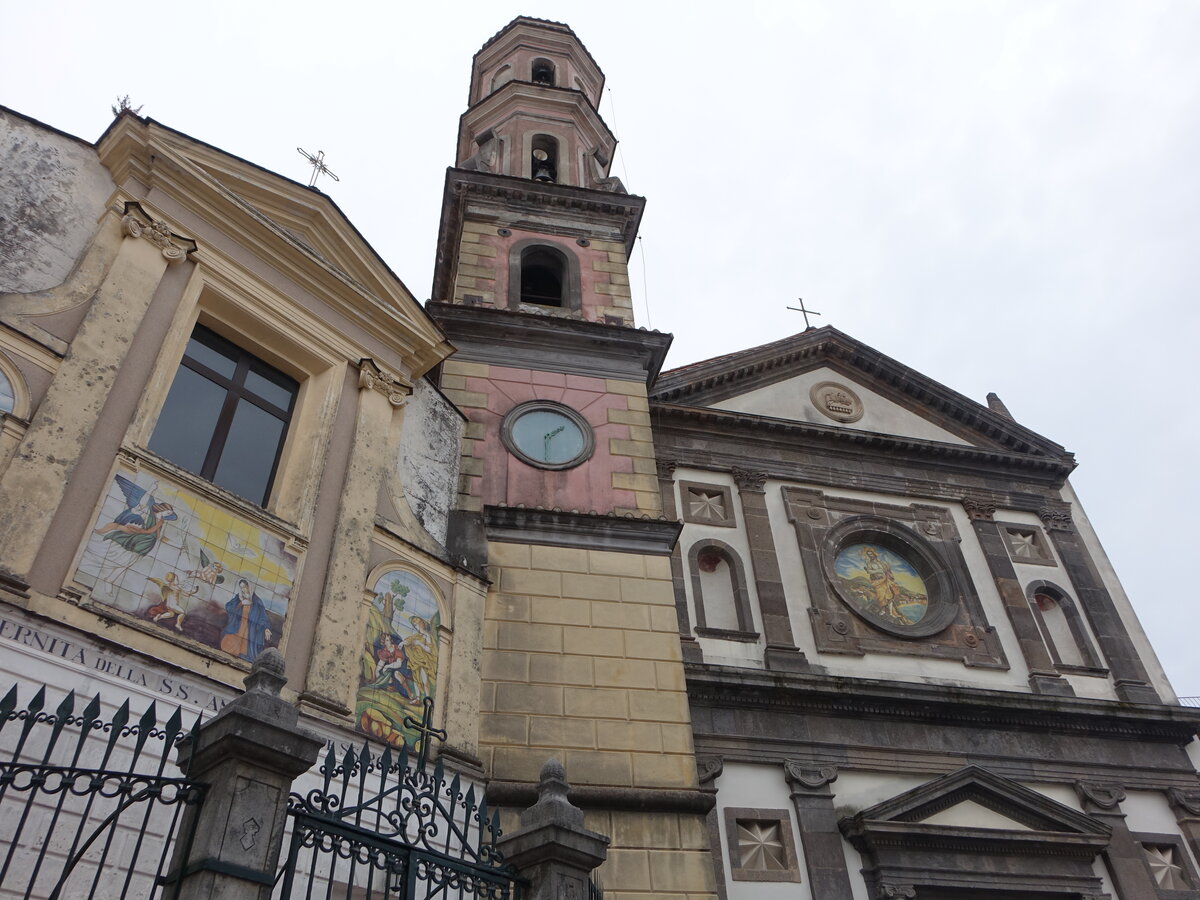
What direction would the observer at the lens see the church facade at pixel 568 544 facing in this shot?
facing the viewer

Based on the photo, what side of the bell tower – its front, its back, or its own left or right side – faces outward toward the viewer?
front
